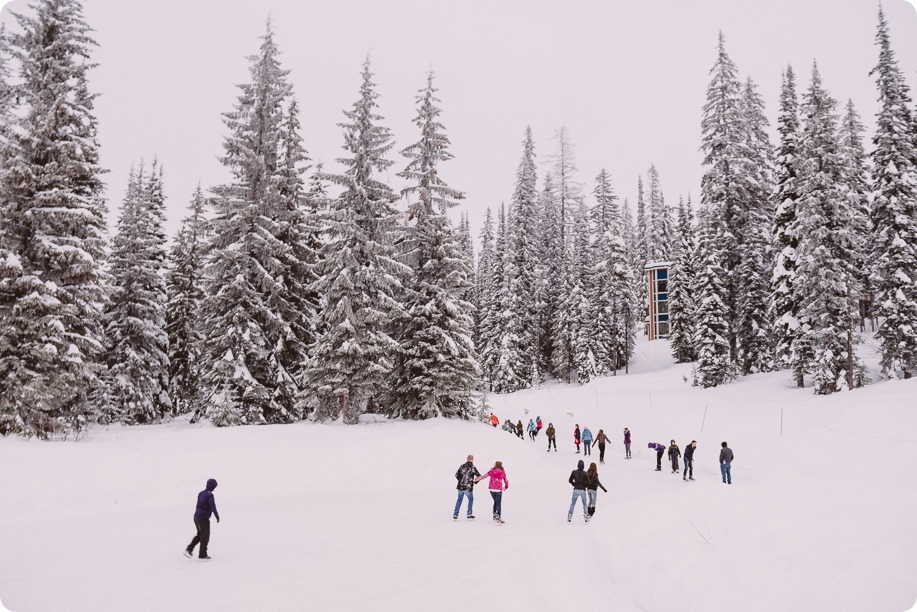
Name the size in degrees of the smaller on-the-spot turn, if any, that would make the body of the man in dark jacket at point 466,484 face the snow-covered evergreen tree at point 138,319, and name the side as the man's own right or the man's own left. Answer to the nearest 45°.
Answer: approximately 90° to the man's own left

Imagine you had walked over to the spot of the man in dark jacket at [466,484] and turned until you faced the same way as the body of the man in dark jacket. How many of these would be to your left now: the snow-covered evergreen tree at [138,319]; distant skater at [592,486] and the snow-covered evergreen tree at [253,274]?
2

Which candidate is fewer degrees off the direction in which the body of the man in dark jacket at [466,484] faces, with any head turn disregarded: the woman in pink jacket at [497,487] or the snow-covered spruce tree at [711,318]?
the snow-covered spruce tree

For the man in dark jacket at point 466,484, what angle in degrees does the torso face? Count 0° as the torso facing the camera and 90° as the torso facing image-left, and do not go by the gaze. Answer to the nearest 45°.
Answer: approximately 225°

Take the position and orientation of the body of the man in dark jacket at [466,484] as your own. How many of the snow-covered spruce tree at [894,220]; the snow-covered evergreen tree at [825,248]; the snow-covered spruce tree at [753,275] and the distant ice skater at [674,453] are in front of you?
4

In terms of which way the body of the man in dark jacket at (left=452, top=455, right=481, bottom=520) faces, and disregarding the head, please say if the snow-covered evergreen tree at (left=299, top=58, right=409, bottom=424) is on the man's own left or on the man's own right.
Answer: on the man's own left
